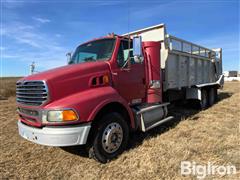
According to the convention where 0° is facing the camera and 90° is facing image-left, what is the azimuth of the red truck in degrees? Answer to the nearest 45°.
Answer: approximately 45°
